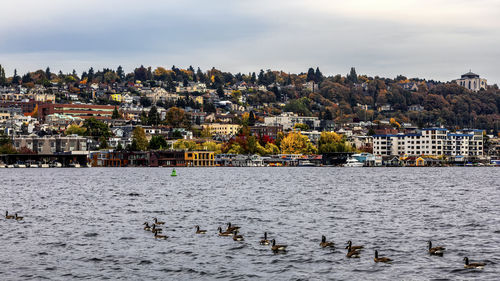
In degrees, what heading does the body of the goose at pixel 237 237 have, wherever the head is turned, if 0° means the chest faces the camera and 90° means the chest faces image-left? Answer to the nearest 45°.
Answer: approximately 90°

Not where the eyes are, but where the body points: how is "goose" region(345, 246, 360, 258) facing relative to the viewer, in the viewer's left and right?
facing to the left of the viewer

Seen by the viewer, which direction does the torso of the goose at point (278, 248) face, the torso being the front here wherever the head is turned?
to the viewer's left

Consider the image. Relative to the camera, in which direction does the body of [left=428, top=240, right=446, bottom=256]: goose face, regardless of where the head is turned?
to the viewer's left

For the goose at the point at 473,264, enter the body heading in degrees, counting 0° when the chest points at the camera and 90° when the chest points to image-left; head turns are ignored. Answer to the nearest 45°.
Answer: approximately 90°

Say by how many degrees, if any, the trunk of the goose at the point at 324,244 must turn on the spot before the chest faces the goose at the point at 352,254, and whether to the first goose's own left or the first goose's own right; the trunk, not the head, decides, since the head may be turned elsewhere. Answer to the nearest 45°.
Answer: approximately 135° to the first goose's own left

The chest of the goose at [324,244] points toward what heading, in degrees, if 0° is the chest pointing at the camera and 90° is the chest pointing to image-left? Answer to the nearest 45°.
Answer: approximately 90°
